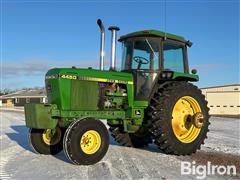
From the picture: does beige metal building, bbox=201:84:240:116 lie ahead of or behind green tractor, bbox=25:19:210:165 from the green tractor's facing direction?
behind

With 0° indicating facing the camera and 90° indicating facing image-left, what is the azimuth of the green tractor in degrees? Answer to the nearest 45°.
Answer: approximately 45°
